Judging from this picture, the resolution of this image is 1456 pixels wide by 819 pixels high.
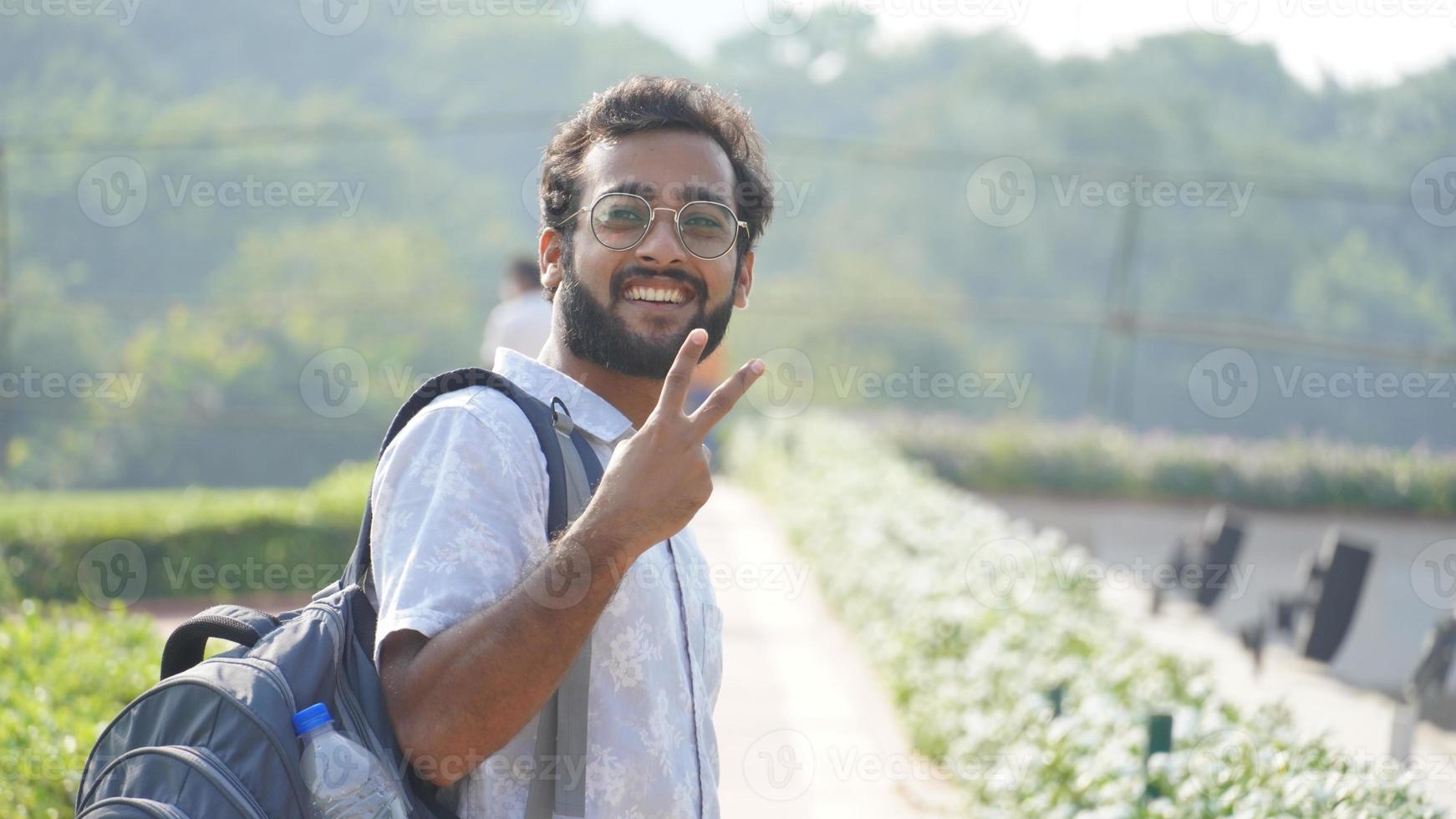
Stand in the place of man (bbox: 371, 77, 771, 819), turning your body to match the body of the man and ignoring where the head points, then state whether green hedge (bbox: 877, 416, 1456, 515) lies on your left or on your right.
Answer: on your left

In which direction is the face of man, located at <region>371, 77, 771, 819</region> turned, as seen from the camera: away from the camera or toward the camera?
toward the camera

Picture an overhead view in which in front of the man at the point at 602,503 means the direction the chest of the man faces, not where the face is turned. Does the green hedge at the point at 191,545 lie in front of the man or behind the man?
behind

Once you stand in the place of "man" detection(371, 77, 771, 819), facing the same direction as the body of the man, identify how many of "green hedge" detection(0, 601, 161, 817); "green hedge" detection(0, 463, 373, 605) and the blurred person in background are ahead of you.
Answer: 0

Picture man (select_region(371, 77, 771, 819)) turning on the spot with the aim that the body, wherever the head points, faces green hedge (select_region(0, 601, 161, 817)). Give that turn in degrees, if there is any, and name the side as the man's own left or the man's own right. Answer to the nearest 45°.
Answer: approximately 180°

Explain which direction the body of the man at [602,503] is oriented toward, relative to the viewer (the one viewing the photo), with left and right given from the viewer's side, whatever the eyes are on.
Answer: facing the viewer and to the right of the viewer

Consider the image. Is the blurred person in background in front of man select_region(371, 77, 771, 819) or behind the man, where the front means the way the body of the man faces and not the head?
behind
